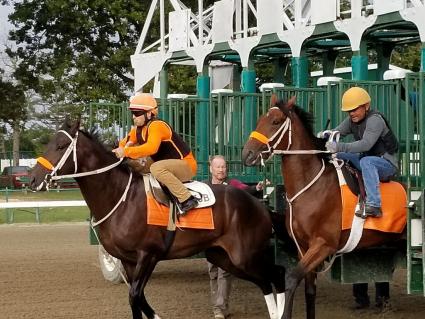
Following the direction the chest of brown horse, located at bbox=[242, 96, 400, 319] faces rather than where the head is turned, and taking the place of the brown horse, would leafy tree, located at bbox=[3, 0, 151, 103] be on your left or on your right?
on your right

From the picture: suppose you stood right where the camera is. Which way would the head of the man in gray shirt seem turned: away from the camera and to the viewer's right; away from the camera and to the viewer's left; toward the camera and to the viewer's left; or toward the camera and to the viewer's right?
toward the camera and to the viewer's left

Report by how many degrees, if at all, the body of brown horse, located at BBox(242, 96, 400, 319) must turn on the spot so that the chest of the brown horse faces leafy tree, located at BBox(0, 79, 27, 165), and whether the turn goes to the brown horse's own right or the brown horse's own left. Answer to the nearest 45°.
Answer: approximately 90° to the brown horse's own right

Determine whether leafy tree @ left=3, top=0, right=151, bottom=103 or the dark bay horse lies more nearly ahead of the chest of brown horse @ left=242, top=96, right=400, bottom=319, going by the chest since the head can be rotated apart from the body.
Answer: the dark bay horse

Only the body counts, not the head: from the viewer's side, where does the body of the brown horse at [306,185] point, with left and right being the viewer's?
facing the viewer and to the left of the viewer

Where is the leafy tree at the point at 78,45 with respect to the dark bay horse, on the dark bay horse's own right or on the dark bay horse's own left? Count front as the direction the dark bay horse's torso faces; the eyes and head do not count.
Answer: on the dark bay horse's own right

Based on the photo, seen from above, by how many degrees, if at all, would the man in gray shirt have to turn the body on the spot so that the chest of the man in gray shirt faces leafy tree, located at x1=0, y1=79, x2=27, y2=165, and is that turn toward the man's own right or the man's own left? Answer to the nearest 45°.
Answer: approximately 90° to the man's own right

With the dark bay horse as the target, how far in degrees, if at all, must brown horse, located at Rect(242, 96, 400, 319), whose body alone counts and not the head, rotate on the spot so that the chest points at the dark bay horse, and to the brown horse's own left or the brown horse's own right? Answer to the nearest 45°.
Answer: approximately 45° to the brown horse's own right

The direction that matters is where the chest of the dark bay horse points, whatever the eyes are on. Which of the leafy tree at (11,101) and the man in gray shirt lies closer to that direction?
the leafy tree

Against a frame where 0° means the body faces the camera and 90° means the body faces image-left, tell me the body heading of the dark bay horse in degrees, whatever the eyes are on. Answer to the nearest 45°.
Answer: approximately 90°
